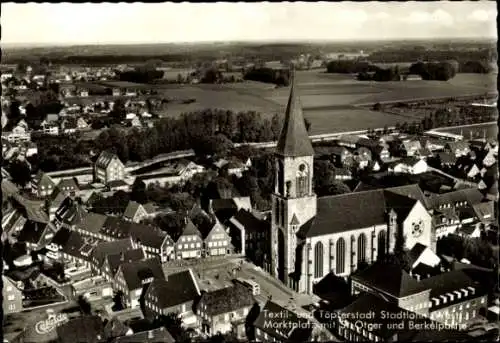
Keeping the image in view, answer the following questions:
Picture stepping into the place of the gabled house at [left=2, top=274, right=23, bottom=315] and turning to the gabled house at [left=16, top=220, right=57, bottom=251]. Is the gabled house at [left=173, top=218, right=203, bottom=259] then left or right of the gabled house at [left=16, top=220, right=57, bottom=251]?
right

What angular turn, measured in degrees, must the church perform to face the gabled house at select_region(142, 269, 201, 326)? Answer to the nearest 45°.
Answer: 0° — it already faces it

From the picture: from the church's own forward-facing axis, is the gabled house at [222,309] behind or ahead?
ahead

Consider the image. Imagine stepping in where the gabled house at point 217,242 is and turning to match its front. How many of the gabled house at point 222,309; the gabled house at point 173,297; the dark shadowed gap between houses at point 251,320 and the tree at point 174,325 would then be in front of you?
4

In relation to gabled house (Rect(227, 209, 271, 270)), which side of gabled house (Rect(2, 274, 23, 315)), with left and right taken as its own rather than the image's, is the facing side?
left

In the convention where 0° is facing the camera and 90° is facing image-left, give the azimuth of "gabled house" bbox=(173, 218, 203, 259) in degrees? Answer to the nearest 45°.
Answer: approximately 0°

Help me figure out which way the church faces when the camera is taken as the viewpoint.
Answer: facing the viewer and to the left of the viewer

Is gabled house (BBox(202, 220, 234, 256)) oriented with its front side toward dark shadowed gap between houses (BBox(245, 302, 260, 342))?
yes

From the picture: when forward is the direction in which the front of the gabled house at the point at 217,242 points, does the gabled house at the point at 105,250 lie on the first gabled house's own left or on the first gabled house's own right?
on the first gabled house's own right

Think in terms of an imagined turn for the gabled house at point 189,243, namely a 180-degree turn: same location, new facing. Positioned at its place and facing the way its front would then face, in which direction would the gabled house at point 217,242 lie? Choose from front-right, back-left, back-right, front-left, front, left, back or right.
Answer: right
